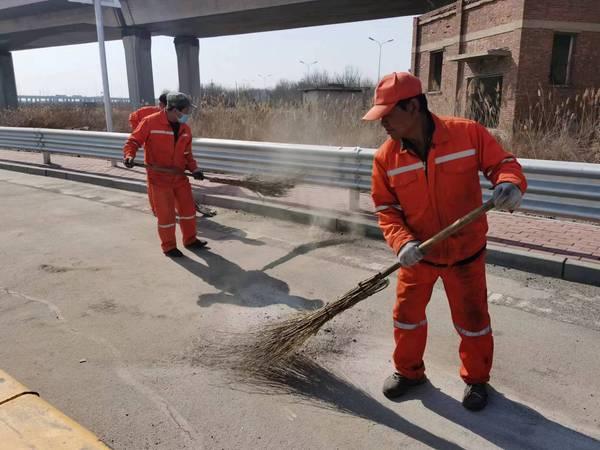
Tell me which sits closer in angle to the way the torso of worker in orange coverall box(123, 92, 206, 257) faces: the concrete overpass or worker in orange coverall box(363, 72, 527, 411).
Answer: the worker in orange coverall

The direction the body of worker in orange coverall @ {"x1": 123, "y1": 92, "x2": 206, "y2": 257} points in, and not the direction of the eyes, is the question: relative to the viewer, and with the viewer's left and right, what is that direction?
facing the viewer and to the right of the viewer

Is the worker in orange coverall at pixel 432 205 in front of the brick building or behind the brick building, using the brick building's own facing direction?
in front

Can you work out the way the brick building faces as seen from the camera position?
facing the viewer and to the left of the viewer

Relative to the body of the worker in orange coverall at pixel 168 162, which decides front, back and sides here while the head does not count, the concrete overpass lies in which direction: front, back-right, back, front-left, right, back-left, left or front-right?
back-left

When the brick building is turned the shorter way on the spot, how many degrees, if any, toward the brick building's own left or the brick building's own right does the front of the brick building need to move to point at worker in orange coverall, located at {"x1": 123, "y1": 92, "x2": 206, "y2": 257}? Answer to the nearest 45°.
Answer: approximately 45° to the brick building's own left

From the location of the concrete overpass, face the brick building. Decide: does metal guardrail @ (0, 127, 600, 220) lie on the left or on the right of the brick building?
right

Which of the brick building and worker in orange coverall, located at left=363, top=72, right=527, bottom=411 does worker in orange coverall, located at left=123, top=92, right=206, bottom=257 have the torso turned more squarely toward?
the worker in orange coverall

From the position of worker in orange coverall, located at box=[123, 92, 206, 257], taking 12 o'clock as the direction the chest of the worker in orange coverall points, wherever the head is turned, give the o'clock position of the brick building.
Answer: The brick building is roughly at 9 o'clock from the worker in orange coverall.

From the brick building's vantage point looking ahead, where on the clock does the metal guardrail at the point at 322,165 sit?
The metal guardrail is roughly at 11 o'clock from the brick building.

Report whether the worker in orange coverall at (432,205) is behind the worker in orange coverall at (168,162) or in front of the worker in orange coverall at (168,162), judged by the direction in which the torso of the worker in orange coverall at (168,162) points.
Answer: in front

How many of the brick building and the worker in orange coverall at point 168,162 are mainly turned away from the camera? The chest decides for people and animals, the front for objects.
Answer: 0
